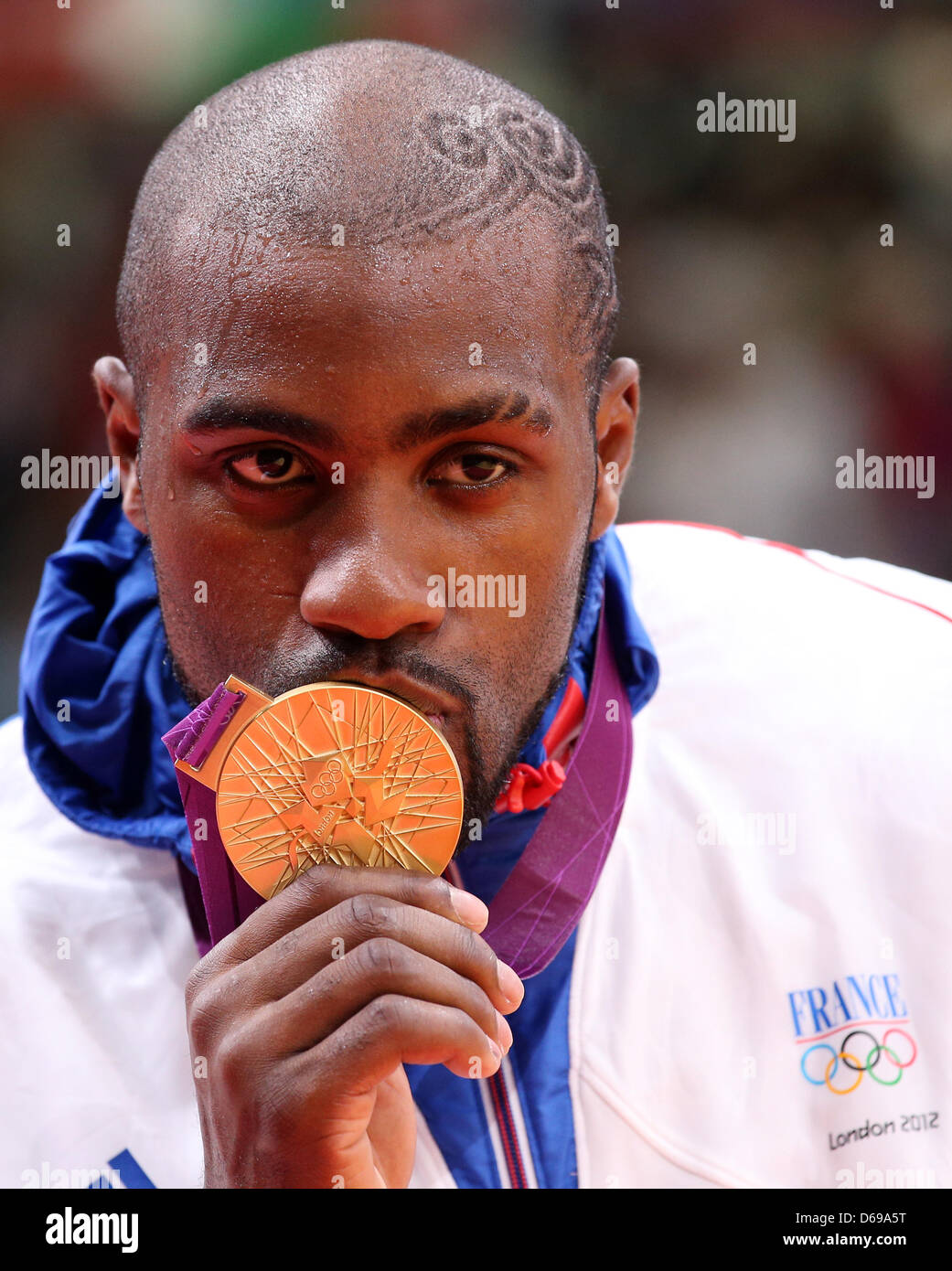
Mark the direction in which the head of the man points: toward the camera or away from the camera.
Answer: toward the camera

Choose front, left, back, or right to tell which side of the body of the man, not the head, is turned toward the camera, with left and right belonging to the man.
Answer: front
